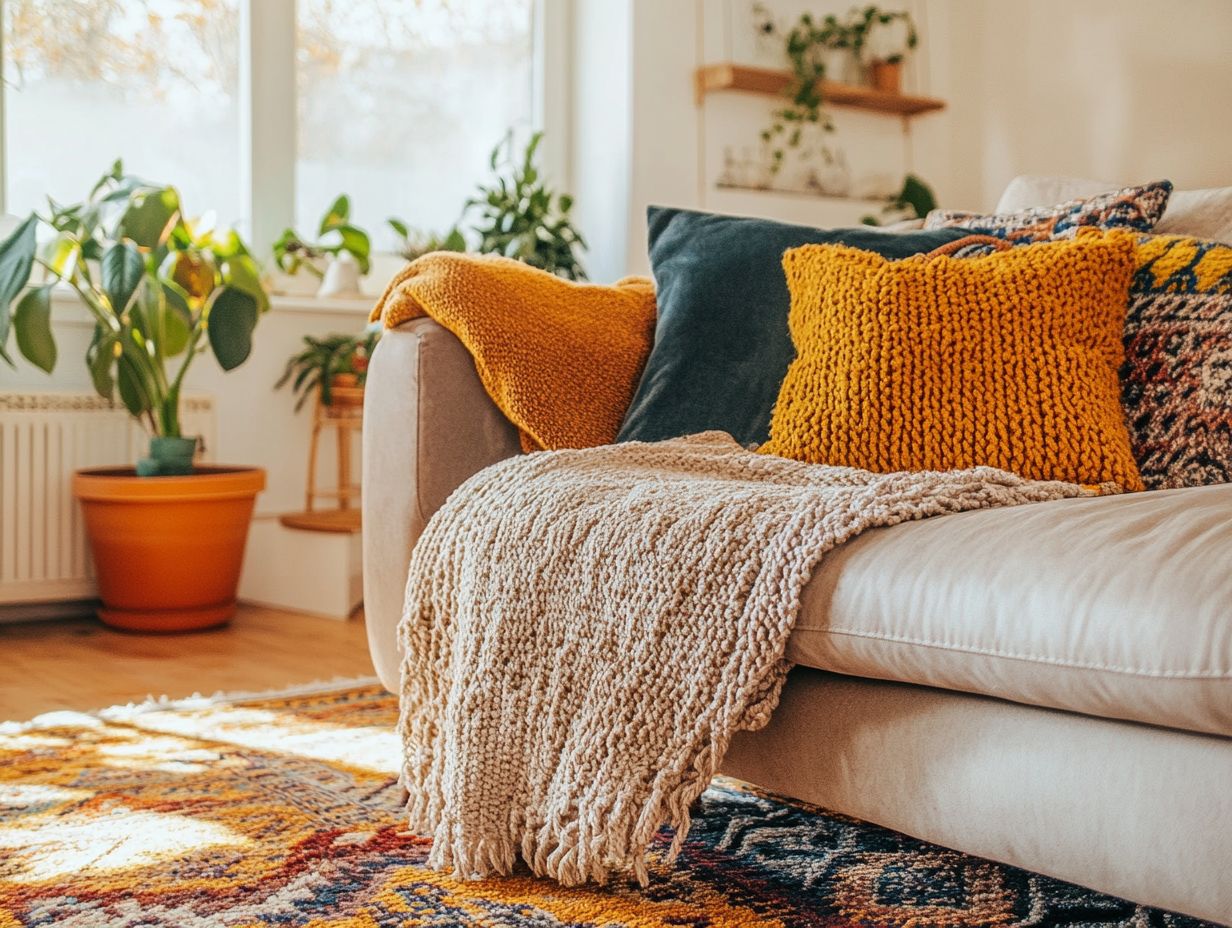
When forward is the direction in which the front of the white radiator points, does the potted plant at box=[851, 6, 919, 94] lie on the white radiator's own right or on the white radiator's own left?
on the white radiator's own left

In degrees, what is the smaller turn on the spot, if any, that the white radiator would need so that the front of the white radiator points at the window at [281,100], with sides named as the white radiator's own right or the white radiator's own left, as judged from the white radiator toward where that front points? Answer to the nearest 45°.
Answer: approximately 135° to the white radiator's own left

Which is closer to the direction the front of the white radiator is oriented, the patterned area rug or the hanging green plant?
the patterned area rug

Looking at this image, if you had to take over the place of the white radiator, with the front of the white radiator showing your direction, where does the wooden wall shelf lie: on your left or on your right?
on your left

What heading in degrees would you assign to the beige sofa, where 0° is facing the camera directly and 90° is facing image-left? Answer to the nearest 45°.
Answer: approximately 45°

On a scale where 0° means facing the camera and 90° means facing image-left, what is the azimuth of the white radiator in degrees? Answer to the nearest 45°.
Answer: approximately 0°
